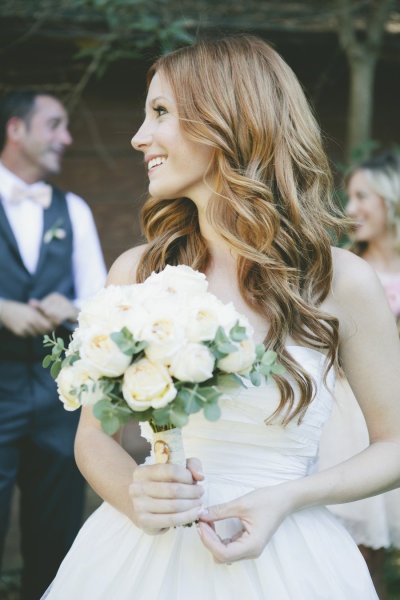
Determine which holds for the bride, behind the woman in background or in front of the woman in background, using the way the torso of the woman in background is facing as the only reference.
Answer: in front

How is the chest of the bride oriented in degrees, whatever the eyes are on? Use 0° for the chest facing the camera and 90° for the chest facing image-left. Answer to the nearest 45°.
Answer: approximately 45°

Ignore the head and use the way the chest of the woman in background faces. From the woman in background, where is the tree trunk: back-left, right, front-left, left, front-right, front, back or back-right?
back-right

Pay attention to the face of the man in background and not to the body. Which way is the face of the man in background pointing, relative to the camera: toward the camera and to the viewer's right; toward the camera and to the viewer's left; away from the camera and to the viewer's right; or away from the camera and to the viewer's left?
toward the camera and to the viewer's right

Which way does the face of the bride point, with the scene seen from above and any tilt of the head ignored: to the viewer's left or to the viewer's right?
to the viewer's left

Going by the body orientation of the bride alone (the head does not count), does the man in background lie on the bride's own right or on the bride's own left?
on the bride's own right

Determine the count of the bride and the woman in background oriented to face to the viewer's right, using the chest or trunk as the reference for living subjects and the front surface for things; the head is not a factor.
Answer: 0
